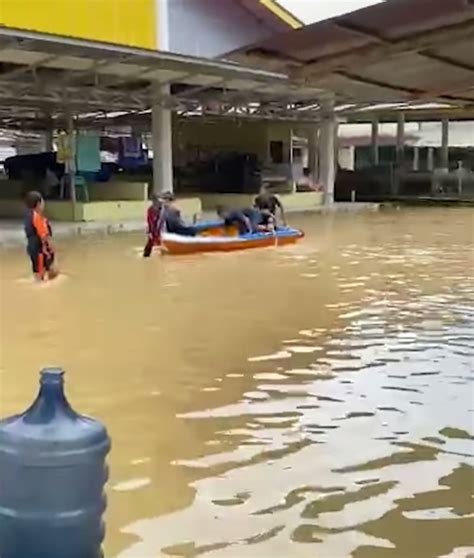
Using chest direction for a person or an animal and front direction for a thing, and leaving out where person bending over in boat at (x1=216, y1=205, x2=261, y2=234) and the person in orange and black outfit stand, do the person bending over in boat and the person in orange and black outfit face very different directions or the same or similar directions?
very different directions

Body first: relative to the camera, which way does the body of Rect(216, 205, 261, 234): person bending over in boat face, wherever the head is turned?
to the viewer's left

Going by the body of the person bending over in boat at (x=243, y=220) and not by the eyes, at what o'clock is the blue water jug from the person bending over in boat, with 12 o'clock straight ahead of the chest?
The blue water jug is roughly at 9 o'clock from the person bending over in boat.

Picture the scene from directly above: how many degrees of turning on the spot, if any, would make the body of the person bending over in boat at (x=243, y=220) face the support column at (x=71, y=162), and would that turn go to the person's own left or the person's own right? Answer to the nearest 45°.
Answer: approximately 45° to the person's own right

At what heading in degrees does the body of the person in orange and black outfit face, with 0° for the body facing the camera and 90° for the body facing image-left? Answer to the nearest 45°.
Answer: approximately 270°

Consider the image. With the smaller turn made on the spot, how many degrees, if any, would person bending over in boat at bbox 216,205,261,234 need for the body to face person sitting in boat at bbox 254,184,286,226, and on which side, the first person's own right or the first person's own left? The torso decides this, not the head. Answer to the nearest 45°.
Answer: approximately 135° to the first person's own right

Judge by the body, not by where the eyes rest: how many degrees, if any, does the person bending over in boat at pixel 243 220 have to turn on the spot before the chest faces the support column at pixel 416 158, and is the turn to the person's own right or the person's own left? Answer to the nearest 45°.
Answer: approximately 90° to the person's own right
